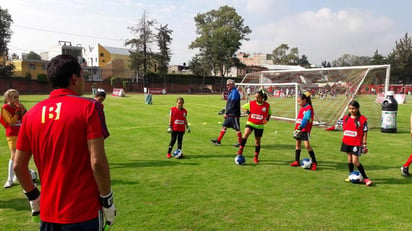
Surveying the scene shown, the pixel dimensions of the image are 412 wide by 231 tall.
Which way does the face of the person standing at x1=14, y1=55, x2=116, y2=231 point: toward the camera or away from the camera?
away from the camera

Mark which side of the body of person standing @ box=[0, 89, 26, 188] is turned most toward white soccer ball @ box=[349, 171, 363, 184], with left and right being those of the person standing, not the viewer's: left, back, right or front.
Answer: front

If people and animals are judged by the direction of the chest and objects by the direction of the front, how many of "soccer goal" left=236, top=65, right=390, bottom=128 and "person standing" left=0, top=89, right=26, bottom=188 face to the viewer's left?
0

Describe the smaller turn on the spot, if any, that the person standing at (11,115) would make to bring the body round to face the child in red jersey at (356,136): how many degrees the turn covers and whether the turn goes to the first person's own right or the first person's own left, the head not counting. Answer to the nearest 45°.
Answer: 0° — they already face them

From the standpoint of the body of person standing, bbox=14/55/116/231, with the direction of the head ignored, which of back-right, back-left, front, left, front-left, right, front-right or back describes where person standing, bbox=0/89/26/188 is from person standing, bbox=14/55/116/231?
front-left

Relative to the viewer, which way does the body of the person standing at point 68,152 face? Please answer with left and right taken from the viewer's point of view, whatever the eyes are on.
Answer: facing away from the viewer and to the right of the viewer

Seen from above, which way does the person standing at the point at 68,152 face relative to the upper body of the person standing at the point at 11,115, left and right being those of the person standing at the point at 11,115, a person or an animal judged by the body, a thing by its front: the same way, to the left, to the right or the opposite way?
to the left

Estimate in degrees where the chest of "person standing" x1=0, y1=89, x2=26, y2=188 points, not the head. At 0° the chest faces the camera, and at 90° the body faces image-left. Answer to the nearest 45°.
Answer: approximately 315°

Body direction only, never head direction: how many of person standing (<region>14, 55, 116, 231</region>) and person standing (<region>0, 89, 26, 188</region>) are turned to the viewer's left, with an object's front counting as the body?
0
